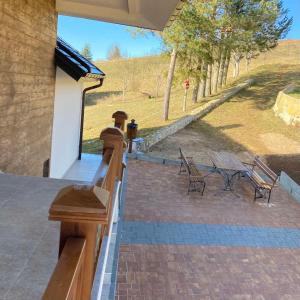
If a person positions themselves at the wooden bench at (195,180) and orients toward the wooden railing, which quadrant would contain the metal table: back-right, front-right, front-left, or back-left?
back-left

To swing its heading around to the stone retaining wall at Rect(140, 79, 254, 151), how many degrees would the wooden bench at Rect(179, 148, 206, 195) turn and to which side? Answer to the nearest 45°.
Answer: approximately 90° to its left

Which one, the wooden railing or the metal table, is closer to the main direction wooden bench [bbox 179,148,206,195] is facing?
the metal table

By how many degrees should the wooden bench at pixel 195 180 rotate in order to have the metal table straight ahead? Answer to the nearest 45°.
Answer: approximately 45° to its left

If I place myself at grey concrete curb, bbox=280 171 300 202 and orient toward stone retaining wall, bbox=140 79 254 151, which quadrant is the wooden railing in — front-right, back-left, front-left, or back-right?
back-left

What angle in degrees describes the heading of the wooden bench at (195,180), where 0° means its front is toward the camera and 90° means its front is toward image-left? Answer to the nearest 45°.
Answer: approximately 270°

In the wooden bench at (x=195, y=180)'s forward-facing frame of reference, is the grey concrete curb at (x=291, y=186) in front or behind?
in front
